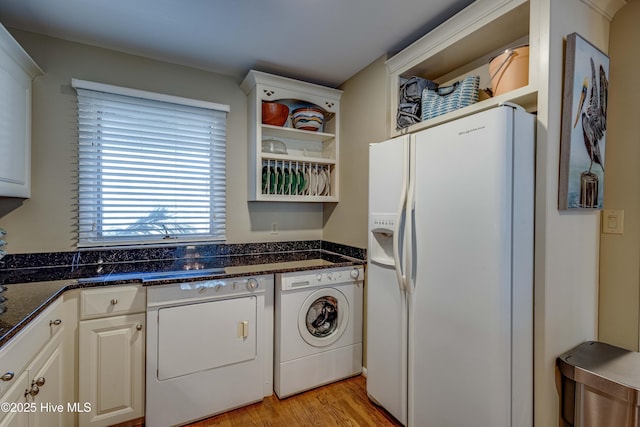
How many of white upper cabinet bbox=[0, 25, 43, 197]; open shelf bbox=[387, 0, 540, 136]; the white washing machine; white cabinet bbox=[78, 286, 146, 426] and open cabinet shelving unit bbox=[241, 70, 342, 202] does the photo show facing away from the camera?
0

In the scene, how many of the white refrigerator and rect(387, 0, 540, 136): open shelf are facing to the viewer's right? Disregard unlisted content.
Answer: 0

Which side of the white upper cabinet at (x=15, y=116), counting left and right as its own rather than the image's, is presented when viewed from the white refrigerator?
front

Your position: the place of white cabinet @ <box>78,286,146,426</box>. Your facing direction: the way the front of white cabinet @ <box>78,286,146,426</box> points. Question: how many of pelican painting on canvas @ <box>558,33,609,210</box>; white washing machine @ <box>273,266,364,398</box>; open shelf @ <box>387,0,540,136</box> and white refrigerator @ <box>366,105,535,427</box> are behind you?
0

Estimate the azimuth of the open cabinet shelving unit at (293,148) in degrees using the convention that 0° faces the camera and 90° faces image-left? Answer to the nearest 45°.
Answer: approximately 315°

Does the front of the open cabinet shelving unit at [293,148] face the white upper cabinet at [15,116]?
no

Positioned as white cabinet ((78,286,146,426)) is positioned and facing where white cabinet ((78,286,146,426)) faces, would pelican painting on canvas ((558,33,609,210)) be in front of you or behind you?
in front

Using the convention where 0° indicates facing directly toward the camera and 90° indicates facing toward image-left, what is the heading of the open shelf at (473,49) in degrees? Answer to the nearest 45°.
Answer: approximately 45°
